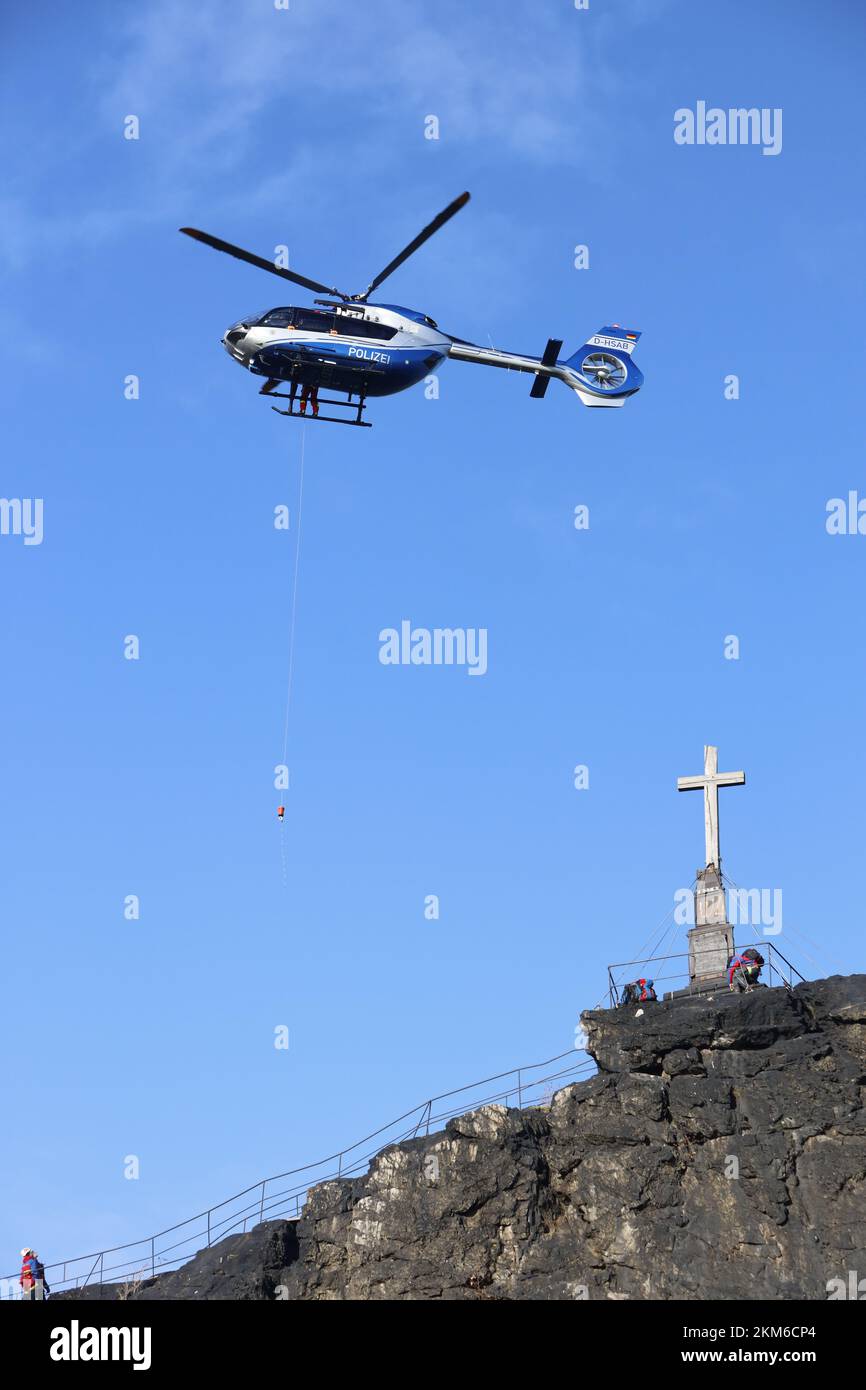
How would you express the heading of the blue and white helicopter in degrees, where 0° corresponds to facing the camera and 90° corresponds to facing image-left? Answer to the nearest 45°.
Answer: approximately 90°
